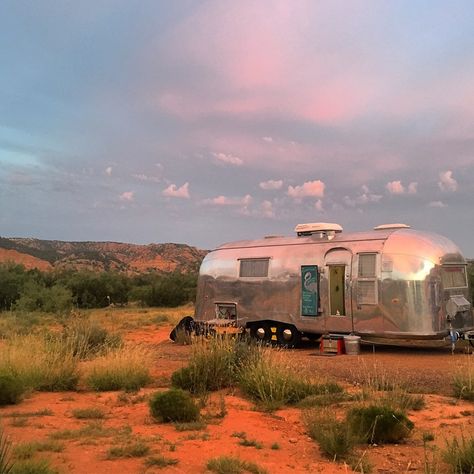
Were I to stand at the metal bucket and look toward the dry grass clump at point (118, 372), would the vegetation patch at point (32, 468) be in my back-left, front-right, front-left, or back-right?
front-left

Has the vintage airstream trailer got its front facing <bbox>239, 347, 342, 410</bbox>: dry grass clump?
no

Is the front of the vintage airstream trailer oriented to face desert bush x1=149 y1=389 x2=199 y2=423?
no

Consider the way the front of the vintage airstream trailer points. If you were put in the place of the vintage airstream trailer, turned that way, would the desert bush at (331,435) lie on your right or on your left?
on your right

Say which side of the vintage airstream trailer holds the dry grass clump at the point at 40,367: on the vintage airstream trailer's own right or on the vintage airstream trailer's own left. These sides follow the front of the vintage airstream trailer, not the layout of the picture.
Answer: on the vintage airstream trailer's own right

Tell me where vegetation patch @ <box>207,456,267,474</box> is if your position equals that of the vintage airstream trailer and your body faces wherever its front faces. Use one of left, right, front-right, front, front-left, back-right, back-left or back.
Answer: front-right

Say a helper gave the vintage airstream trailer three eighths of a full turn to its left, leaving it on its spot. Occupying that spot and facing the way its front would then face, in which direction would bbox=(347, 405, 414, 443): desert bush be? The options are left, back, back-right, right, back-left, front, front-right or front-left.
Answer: back

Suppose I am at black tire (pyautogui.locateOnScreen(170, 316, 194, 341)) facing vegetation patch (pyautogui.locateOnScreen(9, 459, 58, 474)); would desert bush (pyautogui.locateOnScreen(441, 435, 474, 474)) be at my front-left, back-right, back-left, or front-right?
front-left

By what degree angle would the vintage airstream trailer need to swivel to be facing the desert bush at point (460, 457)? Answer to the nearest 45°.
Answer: approximately 45° to its right

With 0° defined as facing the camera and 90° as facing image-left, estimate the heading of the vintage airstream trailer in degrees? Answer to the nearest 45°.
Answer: approximately 315°

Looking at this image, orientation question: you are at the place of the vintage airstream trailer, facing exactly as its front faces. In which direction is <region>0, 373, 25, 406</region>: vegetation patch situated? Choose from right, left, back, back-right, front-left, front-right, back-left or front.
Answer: right

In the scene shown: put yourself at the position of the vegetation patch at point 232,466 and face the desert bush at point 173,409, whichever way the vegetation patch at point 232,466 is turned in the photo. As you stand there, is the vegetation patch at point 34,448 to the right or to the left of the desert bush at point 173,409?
left
